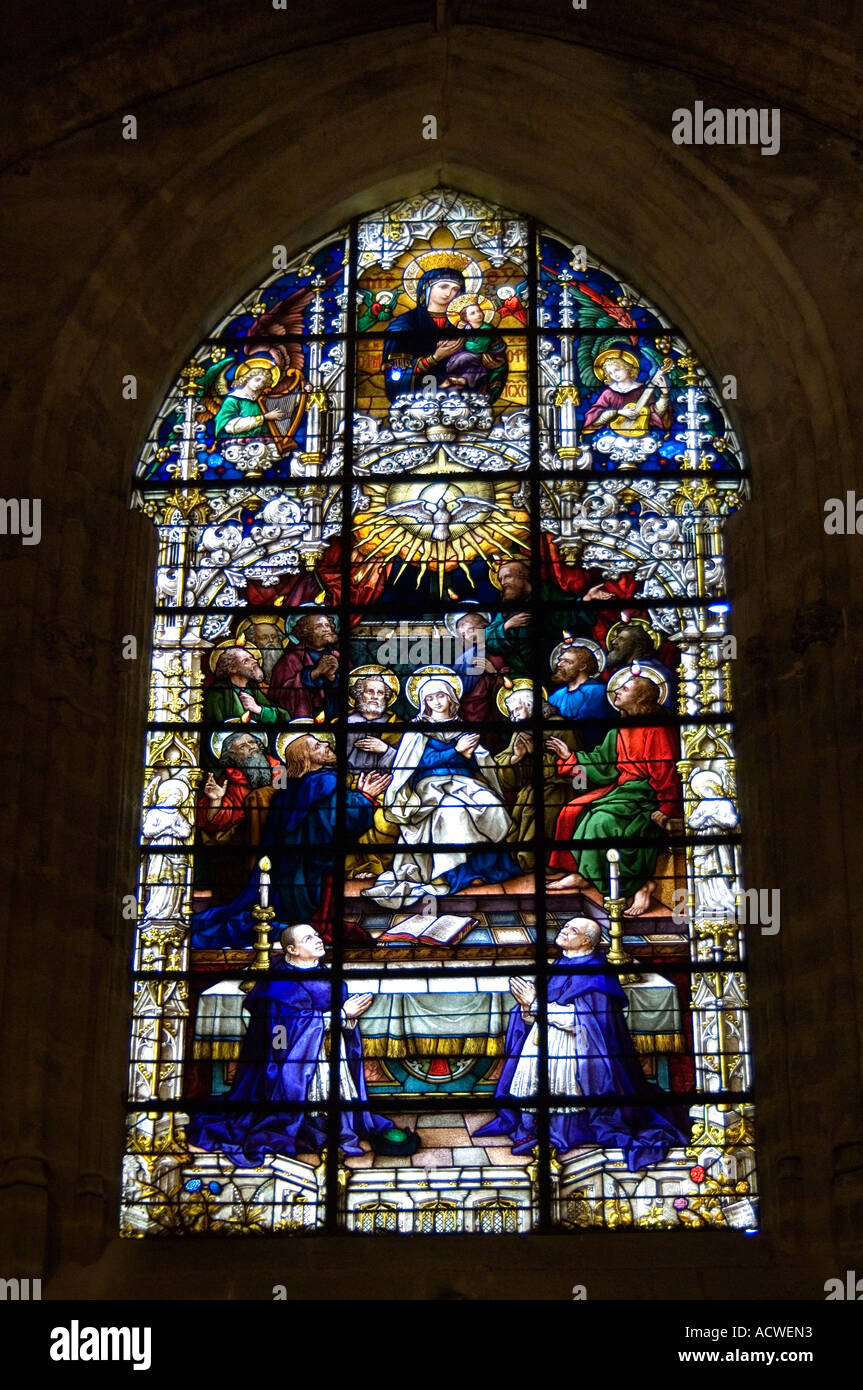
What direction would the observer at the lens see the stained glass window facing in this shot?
facing the viewer
